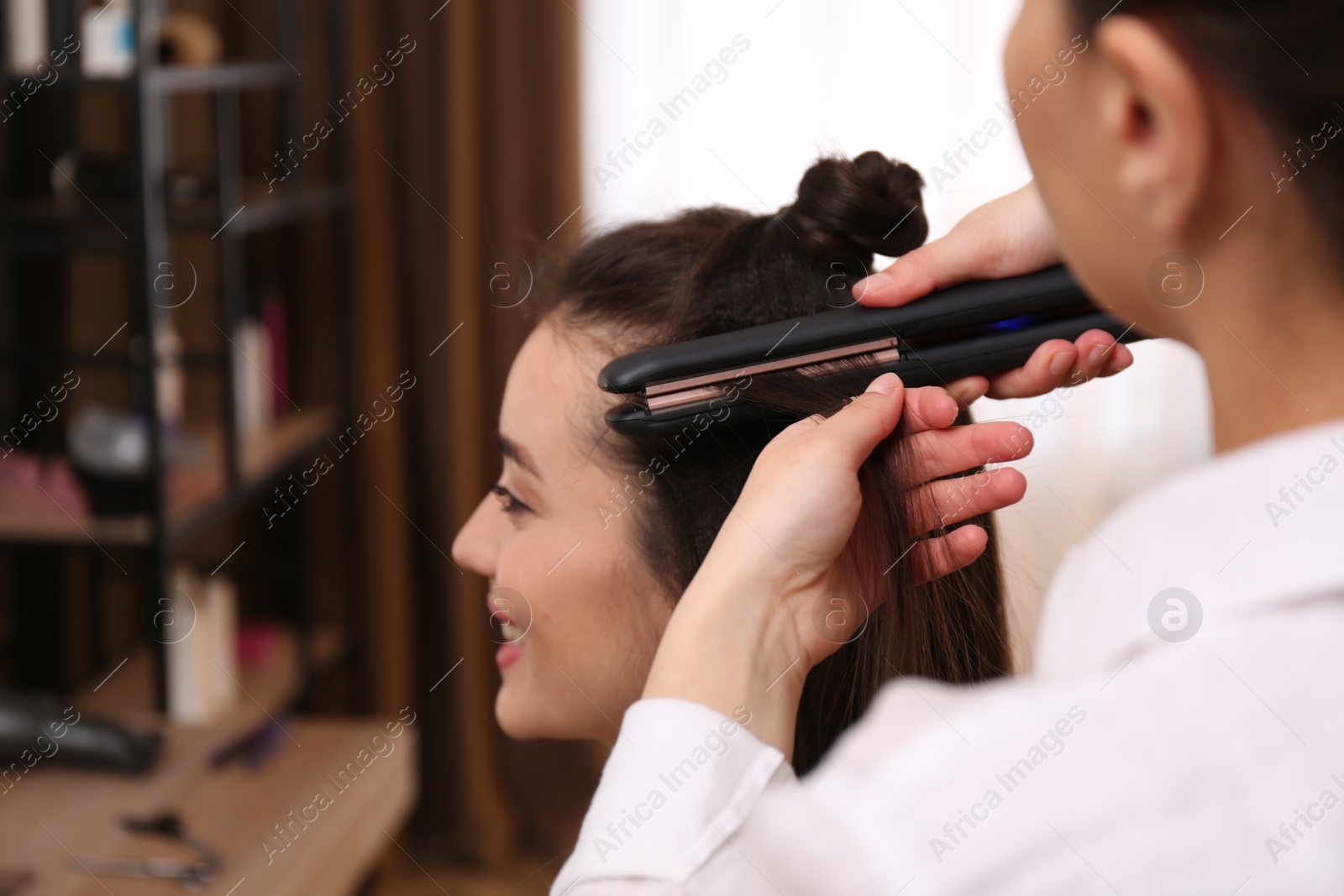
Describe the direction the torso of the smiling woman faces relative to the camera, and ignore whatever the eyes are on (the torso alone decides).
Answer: to the viewer's left

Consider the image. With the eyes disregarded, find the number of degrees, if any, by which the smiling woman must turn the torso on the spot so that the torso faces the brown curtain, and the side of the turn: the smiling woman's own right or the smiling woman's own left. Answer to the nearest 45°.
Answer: approximately 90° to the smiling woman's own right

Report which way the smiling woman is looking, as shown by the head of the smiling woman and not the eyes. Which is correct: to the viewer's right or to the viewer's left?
to the viewer's left

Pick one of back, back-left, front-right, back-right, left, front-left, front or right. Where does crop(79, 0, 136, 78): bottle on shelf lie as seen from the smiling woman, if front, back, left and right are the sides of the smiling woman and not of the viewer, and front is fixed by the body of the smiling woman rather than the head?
front-right

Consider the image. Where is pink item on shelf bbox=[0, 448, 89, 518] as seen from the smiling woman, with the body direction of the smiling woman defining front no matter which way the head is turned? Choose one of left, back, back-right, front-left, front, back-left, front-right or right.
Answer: front-right

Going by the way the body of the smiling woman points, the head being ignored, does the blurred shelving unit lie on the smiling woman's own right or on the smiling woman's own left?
on the smiling woman's own right
